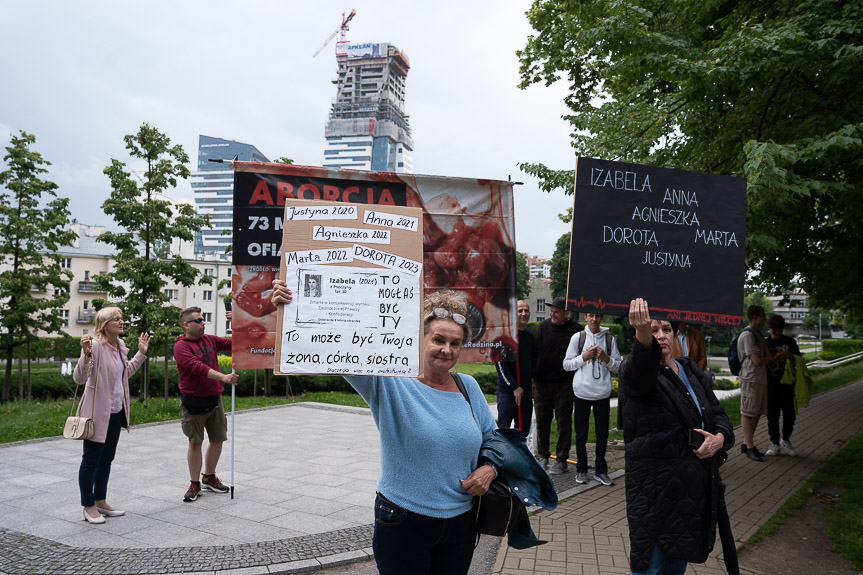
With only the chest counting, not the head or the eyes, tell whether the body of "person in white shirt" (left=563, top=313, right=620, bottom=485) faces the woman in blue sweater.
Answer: yes

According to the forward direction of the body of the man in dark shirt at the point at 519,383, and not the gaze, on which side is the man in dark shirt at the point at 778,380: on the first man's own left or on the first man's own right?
on the first man's own left

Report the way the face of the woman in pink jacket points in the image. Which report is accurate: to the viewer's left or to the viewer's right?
to the viewer's right

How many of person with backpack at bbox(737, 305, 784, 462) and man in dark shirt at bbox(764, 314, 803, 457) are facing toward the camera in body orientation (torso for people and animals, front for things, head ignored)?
1

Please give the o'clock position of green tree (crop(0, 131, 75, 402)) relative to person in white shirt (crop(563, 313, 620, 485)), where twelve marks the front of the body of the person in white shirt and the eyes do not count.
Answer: The green tree is roughly at 4 o'clock from the person in white shirt.

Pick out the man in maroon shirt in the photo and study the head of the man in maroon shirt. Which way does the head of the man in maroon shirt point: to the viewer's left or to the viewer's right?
to the viewer's right

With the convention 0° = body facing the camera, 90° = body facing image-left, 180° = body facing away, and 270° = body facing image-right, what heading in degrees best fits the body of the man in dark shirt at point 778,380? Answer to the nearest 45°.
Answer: approximately 0°

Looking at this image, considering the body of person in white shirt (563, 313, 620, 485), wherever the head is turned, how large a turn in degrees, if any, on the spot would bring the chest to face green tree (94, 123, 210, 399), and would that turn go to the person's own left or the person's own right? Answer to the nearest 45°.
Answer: approximately 135° to the person's own right

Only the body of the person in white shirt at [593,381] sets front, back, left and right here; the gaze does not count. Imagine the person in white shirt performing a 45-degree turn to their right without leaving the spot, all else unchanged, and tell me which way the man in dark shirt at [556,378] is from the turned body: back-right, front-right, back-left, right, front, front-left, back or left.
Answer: right

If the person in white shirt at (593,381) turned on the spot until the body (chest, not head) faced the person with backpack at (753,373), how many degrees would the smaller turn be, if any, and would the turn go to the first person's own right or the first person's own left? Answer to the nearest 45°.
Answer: approximately 135° to the first person's own left
